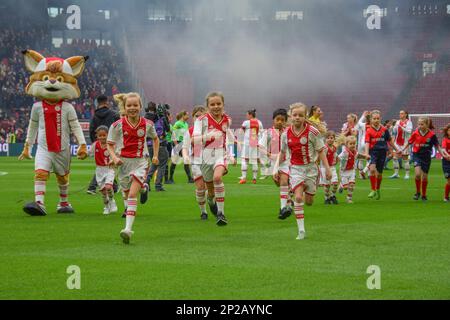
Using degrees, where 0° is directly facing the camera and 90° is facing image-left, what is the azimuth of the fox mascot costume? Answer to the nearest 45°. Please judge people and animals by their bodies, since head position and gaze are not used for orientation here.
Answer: approximately 0°

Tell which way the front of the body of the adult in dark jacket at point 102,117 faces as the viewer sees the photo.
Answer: away from the camera

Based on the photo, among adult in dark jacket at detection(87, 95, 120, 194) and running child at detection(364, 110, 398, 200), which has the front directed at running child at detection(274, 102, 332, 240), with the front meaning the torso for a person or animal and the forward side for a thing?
running child at detection(364, 110, 398, 200)

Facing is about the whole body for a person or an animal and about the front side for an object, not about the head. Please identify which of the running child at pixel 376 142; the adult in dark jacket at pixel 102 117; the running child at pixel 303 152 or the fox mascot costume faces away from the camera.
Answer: the adult in dark jacket

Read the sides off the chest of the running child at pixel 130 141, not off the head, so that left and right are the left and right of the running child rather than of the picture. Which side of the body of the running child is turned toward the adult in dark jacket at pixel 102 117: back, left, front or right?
back

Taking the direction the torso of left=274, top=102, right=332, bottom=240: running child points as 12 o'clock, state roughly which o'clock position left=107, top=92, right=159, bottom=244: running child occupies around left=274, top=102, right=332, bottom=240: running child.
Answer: left=107, top=92, right=159, bottom=244: running child is roughly at 3 o'clock from left=274, top=102, right=332, bottom=240: running child.

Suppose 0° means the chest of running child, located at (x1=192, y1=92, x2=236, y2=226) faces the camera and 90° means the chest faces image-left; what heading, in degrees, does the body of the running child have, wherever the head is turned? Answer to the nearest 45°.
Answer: approximately 0°

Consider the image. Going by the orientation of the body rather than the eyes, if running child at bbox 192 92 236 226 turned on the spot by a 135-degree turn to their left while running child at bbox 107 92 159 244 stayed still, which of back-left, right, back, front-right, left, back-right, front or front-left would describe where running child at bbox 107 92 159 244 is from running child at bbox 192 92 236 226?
back

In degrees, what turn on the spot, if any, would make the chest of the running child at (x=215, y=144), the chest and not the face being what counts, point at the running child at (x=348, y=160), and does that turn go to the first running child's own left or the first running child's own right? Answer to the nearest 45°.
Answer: approximately 135° to the first running child's own left
